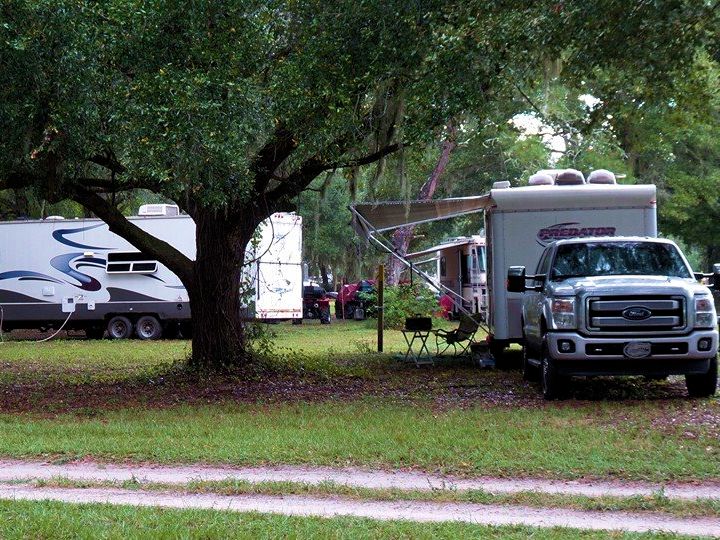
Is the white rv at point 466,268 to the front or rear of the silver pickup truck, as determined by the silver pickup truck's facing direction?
to the rear

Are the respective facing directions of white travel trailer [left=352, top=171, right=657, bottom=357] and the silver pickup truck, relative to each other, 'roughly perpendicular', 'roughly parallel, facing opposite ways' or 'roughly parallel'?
roughly parallel

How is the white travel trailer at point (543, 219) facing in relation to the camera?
toward the camera

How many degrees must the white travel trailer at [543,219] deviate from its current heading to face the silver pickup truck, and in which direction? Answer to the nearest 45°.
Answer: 0° — it already faces it

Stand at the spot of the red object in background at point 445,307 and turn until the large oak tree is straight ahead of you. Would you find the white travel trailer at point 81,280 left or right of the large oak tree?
right

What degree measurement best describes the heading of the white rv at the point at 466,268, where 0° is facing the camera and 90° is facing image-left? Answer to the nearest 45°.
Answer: approximately 315°

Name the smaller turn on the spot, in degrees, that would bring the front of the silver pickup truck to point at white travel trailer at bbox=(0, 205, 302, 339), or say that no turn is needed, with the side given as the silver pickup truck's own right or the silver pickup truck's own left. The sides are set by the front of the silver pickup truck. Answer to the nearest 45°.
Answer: approximately 135° to the silver pickup truck's own right

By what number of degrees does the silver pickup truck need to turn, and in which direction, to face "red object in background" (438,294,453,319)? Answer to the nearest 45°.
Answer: approximately 180°

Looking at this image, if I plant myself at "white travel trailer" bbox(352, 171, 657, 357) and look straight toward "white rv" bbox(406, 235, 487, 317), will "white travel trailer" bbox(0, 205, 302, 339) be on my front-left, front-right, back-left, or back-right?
front-left

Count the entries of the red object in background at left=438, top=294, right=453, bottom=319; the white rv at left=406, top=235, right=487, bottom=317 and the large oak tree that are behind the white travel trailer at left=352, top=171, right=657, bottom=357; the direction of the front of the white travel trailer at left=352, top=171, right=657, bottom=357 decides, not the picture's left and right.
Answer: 2

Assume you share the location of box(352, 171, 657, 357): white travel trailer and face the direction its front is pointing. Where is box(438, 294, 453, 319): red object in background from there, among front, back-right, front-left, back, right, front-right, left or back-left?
back

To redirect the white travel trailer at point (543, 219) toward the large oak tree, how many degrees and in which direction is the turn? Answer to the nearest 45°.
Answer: approximately 45° to its right

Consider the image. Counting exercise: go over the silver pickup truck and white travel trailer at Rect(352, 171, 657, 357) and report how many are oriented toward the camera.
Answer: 2

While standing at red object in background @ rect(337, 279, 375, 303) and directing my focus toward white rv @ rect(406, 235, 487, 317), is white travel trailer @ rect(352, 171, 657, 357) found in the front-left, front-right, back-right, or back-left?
front-right
